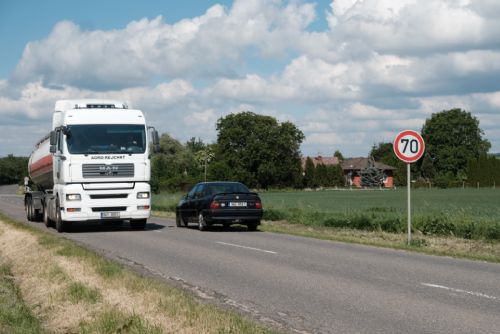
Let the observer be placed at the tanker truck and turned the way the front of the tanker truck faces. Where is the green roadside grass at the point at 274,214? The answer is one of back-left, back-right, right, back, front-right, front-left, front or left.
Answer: back-left

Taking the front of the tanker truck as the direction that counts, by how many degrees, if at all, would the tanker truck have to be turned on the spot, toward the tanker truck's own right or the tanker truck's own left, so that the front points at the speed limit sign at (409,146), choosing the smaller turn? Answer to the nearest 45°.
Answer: approximately 45° to the tanker truck's own left

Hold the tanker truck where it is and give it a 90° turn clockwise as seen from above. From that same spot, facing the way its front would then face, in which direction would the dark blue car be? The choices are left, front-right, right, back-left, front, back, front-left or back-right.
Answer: back

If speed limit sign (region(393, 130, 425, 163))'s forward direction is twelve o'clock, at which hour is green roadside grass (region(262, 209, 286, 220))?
The green roadside grass is roughly at 5 o'clock from the speed limit sign.

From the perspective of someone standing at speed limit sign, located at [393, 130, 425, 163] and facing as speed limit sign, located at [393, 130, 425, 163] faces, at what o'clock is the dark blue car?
The dark blue car is roughly at 4 o'clock from the speed limit sign.

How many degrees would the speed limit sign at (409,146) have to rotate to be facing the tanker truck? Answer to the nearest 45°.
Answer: approximately 90° to its right

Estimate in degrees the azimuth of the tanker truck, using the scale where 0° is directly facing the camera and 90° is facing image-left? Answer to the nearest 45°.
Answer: approximately 0°

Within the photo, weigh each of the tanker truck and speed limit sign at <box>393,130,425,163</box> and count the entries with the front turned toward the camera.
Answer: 2
